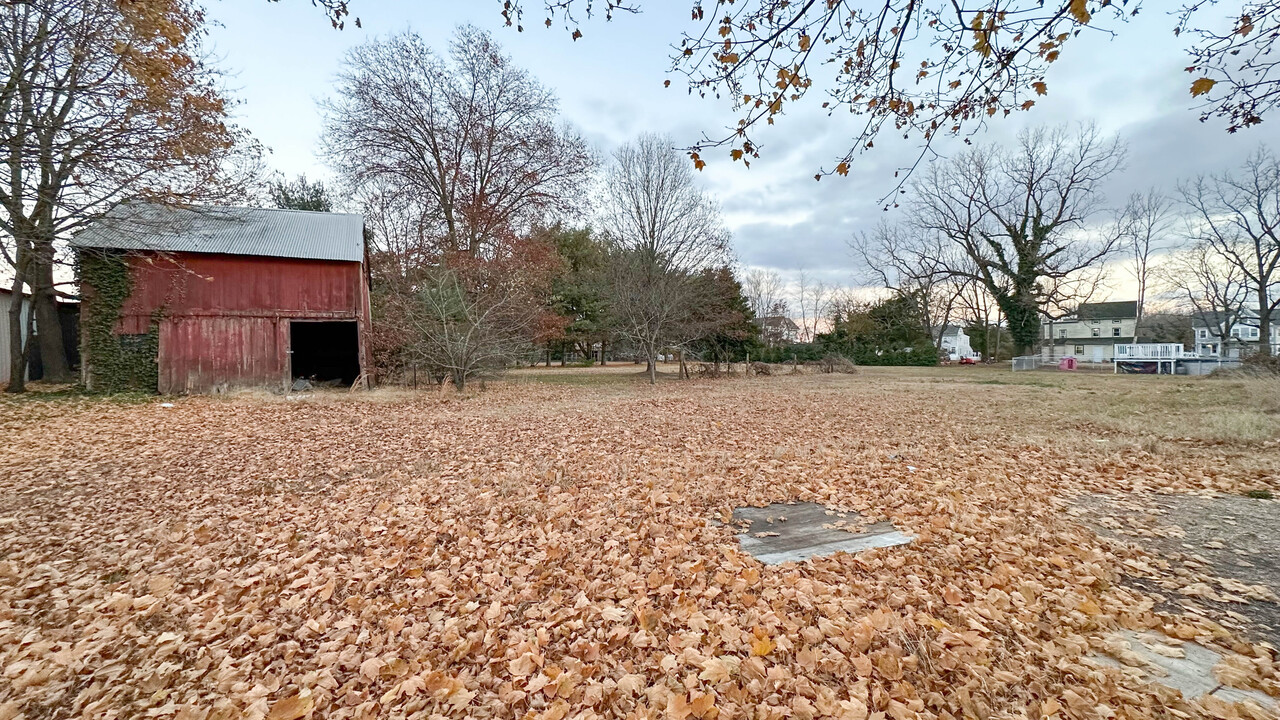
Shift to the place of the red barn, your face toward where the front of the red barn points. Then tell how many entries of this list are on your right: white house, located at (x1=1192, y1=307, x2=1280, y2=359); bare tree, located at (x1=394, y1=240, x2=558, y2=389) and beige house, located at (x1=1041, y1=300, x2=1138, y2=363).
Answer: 0

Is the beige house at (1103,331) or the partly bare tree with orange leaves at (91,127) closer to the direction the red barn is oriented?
the partly bare tree with orange leaves

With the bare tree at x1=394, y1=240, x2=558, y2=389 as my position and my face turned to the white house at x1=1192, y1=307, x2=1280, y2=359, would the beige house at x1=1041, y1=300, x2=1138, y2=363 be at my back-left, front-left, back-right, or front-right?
front-left

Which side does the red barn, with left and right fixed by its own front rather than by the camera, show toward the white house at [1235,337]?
left

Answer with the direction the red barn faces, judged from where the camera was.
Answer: facing the viewer

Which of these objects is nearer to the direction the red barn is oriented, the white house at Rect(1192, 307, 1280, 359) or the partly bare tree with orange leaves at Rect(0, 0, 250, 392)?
the partly bare tree with orange leaves

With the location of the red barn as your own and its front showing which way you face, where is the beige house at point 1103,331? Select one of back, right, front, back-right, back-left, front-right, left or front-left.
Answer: left
